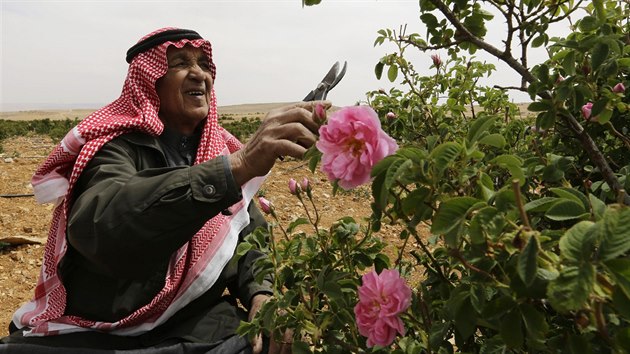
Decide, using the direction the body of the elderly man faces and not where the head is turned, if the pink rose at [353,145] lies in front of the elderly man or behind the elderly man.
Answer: in front

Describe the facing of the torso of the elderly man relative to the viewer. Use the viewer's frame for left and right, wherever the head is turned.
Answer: facing the viewer and to the right of the viewer

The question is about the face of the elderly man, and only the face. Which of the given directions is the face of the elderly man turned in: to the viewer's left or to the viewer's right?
to the viewer's right

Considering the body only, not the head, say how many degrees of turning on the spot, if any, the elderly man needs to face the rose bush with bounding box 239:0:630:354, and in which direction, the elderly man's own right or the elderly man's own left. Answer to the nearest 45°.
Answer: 0° — they already face it
